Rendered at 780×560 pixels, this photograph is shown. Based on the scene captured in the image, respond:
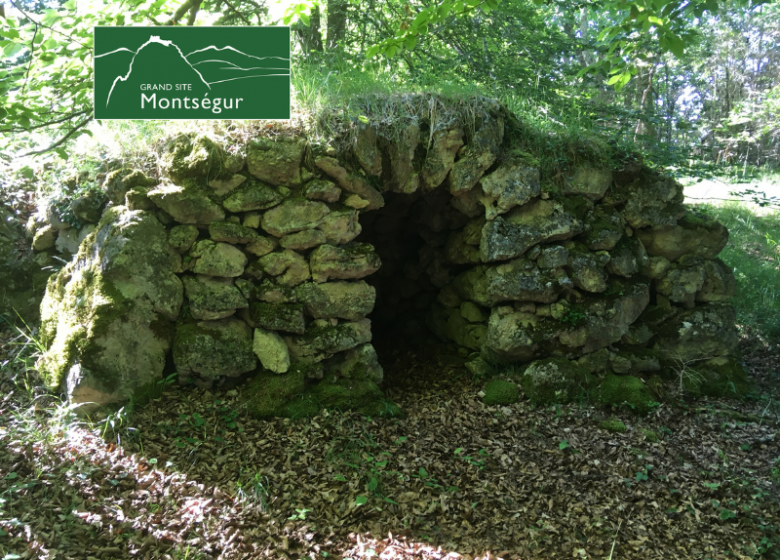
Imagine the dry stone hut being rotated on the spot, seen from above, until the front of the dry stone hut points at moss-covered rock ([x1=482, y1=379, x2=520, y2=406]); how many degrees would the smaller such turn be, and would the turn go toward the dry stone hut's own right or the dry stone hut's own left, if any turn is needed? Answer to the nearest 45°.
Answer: approximately 90° to the dry stone hut's own left

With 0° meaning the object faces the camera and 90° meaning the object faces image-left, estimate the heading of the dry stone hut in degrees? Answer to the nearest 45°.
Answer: approximately 0°

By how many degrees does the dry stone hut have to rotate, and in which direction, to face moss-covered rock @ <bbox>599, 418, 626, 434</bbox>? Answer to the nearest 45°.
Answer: approximately 90° to its left
